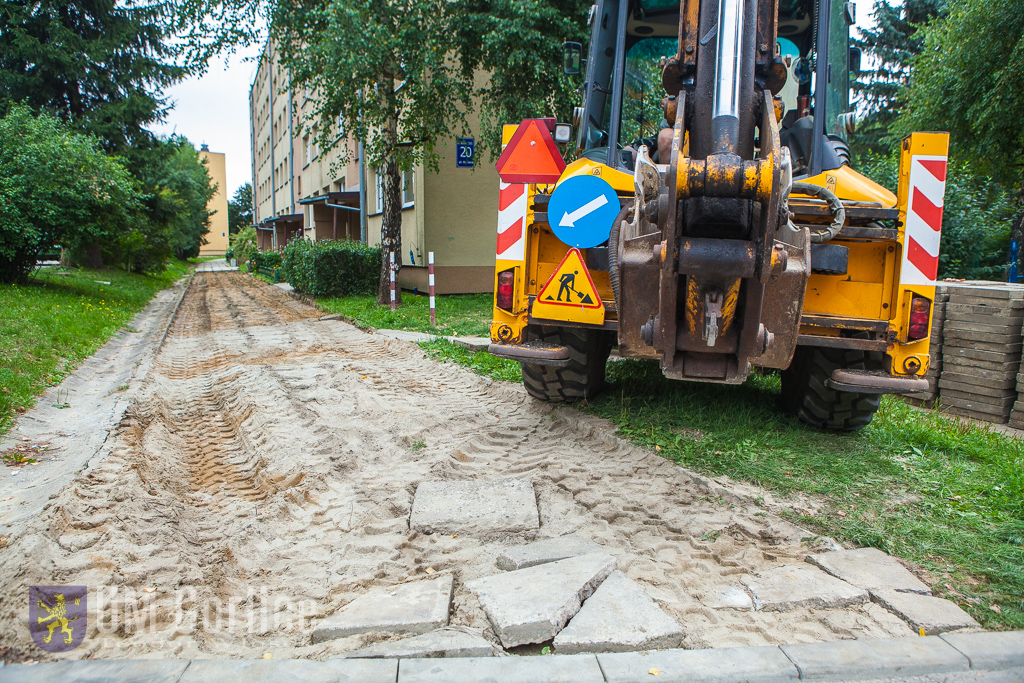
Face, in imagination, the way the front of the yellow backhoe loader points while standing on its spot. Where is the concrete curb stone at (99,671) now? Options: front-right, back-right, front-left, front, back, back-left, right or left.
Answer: back-left

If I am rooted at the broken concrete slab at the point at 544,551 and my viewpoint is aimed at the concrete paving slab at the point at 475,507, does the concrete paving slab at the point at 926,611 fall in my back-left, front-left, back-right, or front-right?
back-right

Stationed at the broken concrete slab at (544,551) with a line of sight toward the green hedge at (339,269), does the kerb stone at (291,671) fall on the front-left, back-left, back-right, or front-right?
back-left

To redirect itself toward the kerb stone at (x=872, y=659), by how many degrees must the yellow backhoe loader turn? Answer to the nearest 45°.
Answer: approximately 180°

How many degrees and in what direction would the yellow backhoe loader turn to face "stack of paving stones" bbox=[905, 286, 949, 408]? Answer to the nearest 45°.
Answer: approximately 45° to its right

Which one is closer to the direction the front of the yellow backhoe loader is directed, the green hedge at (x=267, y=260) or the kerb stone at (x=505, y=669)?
the green hedge

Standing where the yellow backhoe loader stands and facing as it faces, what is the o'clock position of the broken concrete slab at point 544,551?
The broken concrete slab is roughly at 7 o'clock from the yellow backhoe loader.

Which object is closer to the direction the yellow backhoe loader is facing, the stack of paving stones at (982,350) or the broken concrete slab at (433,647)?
the stack of paving stones

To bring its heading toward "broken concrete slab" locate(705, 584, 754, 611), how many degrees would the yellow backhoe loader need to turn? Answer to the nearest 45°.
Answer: approximately 180°

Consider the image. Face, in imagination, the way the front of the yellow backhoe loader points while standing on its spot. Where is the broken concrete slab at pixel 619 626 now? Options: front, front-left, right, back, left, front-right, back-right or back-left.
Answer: back

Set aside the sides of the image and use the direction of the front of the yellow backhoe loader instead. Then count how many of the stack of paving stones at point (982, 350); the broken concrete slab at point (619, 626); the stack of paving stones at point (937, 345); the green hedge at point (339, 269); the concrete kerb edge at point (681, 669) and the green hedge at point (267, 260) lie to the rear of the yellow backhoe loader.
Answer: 2

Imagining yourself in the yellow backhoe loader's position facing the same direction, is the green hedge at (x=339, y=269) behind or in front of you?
in front

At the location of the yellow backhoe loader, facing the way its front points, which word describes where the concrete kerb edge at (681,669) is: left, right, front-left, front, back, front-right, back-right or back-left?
back

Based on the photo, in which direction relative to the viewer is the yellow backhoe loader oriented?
away from the camera

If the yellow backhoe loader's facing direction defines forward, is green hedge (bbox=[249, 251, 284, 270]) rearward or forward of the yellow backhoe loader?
forward

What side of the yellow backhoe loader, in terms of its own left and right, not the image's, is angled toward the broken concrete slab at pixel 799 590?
back
